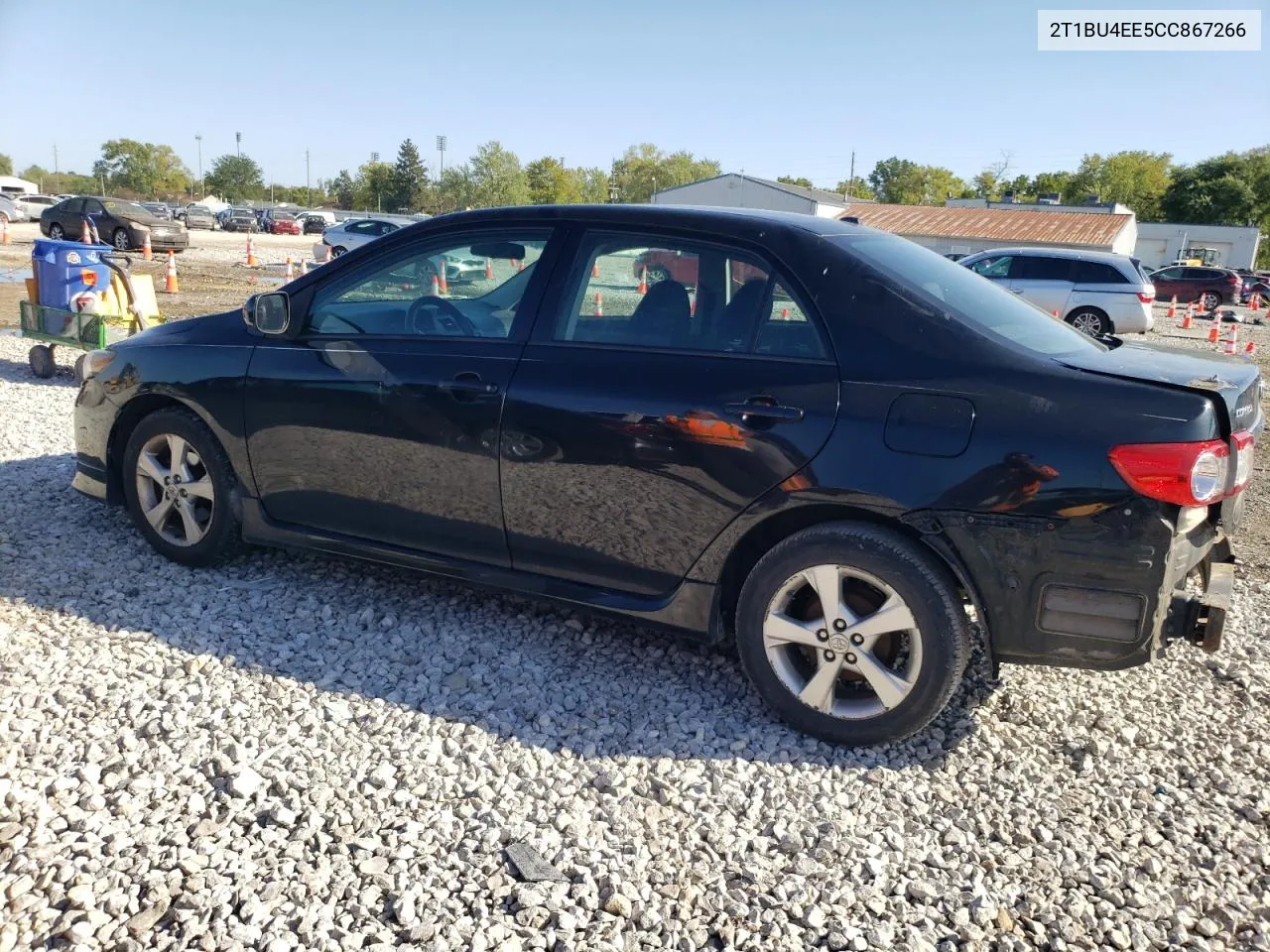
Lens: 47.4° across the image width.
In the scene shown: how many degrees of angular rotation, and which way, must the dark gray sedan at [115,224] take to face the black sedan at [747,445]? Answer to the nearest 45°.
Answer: approximately 45° to its right

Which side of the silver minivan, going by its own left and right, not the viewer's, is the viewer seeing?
left

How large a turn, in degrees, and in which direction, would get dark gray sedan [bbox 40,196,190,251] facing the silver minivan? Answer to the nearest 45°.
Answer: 0° — it already faces it

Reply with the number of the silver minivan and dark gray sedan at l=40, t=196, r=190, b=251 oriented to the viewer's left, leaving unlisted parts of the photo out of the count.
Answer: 1

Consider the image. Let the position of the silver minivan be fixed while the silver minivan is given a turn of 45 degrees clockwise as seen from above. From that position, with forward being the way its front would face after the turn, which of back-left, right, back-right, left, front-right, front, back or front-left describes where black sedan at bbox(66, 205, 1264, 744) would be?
back-left

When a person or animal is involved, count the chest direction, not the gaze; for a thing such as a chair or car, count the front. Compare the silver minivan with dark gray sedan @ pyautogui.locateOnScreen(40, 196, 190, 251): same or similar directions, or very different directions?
very different directions

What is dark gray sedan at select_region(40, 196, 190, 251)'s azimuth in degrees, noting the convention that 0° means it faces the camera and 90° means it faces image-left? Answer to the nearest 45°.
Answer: approximately 315°

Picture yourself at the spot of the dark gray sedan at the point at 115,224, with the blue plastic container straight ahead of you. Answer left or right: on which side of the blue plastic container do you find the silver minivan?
left

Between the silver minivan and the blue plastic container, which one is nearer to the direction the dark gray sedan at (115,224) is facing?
the silver minivan

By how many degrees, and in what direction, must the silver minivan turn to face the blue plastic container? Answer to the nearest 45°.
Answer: approximately 45° to its left
